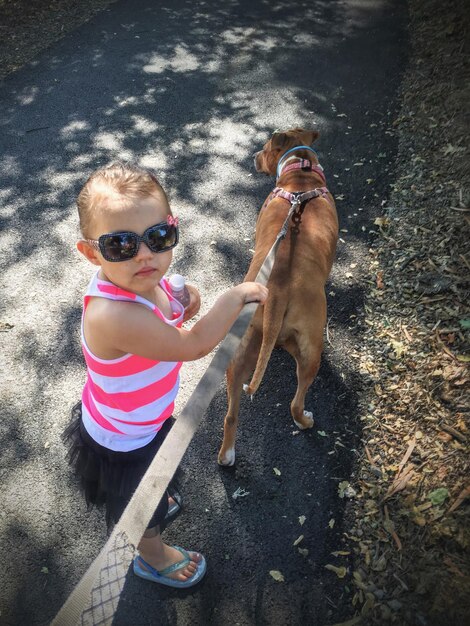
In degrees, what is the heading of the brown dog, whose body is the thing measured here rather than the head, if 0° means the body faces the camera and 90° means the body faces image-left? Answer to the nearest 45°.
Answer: approximately 180°

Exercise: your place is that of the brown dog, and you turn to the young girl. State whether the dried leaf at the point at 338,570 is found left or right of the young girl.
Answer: left

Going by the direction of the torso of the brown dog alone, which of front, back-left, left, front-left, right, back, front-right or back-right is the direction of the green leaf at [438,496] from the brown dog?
back-right

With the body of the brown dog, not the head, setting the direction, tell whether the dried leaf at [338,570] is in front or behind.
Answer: behind

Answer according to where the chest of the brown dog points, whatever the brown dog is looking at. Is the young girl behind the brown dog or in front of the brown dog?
behind
